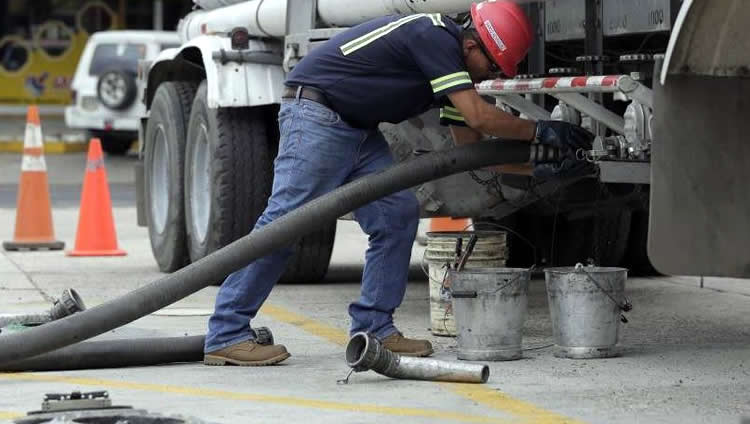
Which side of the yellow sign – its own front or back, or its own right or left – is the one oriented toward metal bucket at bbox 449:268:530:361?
front

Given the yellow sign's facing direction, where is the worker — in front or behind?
in front

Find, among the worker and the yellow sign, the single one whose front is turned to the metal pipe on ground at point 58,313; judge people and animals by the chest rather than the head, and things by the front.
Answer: the yellow sign

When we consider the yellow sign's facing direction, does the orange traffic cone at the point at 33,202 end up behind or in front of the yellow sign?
in front

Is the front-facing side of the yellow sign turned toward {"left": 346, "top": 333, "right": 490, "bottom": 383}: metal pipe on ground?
yes

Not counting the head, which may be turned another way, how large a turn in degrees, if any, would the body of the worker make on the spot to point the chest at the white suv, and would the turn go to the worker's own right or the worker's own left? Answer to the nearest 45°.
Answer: approximately 90° to the worker's own left

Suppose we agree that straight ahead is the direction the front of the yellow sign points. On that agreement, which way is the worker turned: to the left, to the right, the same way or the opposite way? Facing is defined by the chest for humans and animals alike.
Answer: to the left

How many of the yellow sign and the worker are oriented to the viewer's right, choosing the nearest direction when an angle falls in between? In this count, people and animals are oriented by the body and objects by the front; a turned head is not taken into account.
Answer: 1

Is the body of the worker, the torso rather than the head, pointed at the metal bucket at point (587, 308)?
yes

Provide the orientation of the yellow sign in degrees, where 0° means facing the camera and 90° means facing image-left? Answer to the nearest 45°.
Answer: approximately 0°

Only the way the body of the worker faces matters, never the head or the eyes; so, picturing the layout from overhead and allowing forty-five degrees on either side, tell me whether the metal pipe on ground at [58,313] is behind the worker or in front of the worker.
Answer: behind

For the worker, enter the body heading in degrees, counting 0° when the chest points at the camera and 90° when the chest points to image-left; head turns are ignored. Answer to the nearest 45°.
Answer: approximately 270°

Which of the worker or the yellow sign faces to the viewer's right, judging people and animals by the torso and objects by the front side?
the worker
